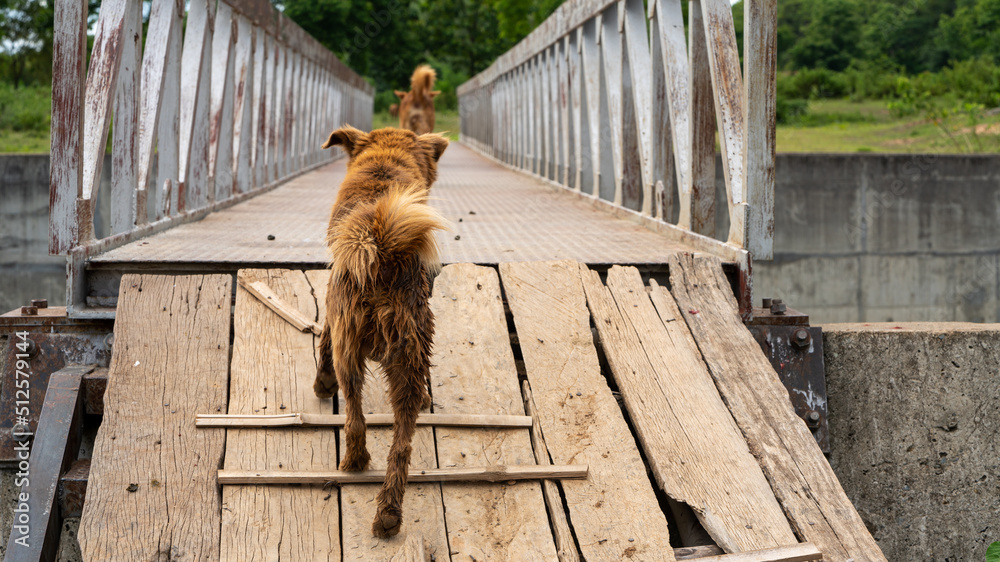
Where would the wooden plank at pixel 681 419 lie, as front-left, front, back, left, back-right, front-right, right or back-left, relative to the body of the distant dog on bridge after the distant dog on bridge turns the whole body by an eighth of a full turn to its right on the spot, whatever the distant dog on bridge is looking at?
back-right

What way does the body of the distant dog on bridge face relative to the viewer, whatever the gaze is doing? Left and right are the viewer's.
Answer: facing away from the viewer

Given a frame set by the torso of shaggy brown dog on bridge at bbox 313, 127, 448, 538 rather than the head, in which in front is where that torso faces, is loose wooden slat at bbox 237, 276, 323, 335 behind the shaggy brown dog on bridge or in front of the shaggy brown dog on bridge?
in front

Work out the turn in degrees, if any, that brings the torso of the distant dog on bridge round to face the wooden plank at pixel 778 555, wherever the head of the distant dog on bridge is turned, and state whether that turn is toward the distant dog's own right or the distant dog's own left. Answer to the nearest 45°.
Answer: approximately 180°

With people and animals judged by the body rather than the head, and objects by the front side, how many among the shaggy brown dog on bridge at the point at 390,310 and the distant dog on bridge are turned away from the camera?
2

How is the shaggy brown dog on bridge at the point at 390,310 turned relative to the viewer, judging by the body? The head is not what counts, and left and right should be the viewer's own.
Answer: facing away from the viewer

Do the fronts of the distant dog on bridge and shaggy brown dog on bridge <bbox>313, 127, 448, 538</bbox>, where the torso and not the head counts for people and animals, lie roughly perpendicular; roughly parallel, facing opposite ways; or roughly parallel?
roughly parallel

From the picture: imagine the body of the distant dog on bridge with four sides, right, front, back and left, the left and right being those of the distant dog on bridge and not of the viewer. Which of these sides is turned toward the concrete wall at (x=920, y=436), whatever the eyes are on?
back

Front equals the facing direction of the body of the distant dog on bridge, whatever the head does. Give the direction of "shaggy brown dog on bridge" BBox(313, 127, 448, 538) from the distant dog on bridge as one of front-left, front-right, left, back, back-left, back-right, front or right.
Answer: back
